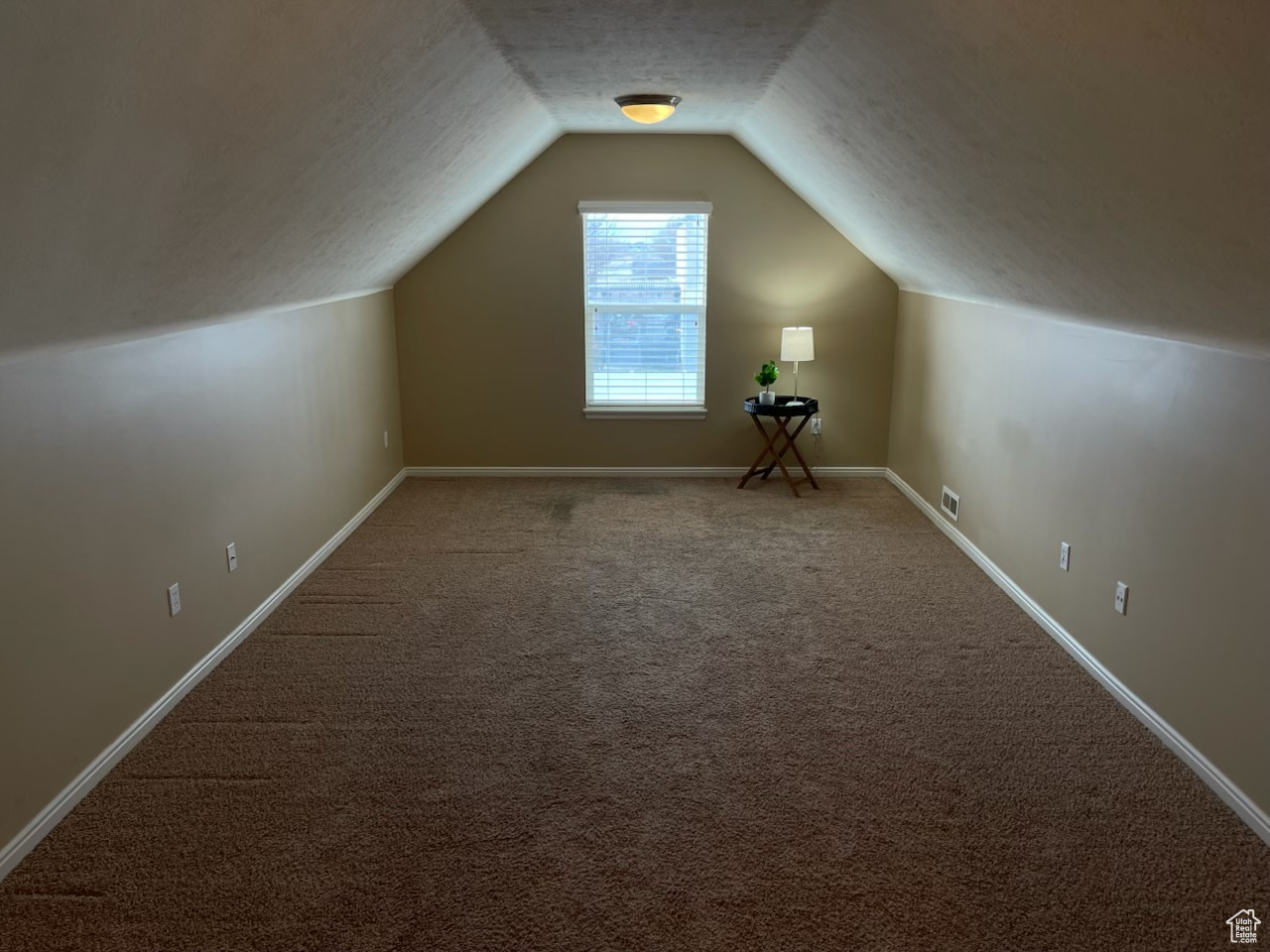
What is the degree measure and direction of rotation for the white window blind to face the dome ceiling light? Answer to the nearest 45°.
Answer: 0° — it already faces it

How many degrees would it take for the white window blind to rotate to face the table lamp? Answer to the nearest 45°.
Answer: approximately 90° to its left

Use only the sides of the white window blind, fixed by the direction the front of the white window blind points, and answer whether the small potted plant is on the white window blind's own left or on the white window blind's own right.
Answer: on the white window blind's own left

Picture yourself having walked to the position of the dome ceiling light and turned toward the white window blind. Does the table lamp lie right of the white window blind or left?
right

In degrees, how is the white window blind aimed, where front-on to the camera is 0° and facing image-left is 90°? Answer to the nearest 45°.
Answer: approximately 0°

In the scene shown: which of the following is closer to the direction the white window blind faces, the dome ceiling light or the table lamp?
the dome ceiling light
